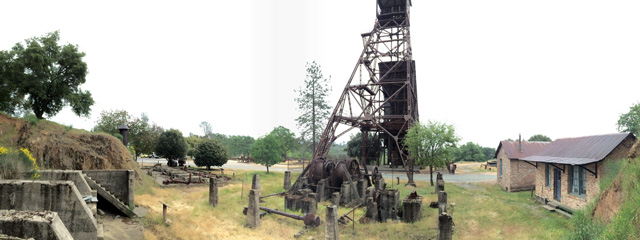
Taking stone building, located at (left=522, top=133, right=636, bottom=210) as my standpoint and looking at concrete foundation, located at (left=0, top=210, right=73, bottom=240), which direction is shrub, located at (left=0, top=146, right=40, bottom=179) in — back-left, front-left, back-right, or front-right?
front-right

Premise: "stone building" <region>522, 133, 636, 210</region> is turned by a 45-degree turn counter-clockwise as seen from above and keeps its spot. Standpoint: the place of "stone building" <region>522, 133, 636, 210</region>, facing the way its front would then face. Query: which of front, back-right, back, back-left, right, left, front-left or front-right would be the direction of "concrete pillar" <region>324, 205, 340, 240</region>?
front-right

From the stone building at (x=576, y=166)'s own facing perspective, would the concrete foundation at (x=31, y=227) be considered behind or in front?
in front

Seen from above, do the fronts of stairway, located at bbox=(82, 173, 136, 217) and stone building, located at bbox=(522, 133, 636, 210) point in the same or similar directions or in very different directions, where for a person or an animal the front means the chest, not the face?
very different directions

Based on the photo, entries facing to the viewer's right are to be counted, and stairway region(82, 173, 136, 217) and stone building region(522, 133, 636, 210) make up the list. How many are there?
1

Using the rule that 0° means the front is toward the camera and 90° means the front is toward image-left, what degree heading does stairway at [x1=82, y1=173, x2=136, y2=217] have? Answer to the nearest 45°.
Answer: approximately 270°

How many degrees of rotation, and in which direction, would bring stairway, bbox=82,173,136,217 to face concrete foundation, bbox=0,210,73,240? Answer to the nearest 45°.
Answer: approximately 90° to its right

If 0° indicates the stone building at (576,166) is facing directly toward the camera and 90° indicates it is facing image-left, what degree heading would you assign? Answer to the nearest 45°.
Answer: approximately 45°

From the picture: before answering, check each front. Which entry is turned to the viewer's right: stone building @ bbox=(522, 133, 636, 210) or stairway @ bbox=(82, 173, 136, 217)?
the stairway

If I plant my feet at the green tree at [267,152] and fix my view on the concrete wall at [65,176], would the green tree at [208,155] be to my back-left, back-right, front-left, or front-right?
front-right
